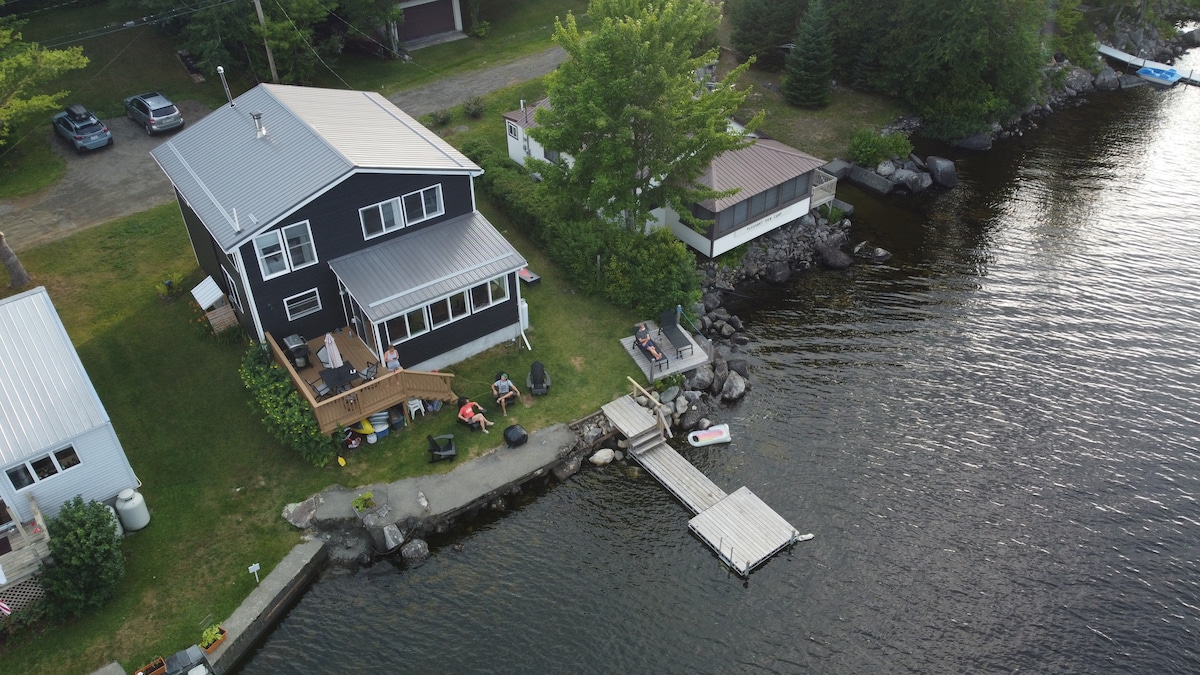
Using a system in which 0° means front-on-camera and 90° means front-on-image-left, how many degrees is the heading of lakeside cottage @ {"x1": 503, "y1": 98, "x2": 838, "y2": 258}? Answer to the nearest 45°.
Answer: approximately 315°

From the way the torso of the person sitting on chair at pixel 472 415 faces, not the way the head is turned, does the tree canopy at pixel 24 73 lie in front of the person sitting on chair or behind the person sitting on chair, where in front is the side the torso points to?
behind

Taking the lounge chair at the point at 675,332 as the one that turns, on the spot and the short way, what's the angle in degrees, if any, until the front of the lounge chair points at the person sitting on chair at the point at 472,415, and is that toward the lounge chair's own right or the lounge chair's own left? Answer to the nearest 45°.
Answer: approximately 90° to the lounge chair's own right

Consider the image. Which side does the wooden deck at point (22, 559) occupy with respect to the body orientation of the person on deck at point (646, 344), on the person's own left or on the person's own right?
on the person's own right

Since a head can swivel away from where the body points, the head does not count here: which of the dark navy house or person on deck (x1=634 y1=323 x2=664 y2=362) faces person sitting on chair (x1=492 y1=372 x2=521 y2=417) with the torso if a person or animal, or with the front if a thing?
the dark navy house

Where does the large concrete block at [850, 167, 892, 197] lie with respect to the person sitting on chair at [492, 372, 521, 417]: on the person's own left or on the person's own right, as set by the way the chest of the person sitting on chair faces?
on the person's own left

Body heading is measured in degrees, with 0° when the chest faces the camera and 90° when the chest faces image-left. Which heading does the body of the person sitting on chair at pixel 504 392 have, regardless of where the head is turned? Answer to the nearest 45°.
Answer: approximately 0°

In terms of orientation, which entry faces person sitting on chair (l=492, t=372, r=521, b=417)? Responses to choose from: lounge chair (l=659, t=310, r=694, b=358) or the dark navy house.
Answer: the dark navy house

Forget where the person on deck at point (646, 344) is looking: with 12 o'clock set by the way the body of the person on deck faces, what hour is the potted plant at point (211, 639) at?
The potted plant is roughly at 3 o'clock from the person on deck.

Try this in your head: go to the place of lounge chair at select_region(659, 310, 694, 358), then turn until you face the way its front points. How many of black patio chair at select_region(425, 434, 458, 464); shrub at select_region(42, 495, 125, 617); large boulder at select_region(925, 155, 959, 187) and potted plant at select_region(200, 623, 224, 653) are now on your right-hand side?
3

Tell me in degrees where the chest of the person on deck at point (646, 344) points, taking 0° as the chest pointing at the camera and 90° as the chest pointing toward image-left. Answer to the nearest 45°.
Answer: approximately 315°

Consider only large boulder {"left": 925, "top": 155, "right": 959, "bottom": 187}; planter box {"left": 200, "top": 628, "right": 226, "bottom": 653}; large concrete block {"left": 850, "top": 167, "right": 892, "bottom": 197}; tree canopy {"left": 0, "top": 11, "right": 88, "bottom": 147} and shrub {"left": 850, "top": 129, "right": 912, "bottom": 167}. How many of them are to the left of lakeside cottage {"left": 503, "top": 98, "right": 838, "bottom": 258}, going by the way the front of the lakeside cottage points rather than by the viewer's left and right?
3
